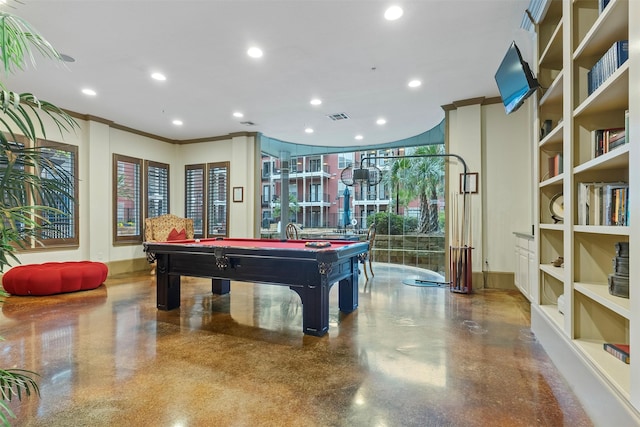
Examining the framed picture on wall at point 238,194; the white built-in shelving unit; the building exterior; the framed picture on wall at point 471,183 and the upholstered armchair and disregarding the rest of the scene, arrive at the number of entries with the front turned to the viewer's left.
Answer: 1

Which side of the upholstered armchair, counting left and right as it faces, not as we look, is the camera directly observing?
front

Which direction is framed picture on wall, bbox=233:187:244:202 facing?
toward the camera

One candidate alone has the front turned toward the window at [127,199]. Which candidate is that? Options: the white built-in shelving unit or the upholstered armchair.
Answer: the white built-in shelving unit

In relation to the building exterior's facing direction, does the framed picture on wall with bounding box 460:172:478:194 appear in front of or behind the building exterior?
in front

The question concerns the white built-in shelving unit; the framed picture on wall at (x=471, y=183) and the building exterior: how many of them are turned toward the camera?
2

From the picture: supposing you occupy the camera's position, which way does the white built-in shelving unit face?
facing to the left of the viewer

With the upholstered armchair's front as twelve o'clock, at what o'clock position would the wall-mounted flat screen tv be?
The wall-mounted flat screen tv is roughly at 11 o'clock from the upholstered armchair.

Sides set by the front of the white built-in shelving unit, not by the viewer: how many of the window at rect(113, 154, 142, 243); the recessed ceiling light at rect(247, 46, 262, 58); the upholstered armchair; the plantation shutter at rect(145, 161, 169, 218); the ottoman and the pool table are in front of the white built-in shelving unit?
6

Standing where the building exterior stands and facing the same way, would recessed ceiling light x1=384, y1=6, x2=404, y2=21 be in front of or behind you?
in front

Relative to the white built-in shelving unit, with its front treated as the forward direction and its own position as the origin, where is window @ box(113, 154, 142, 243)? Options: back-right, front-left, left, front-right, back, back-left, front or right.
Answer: front

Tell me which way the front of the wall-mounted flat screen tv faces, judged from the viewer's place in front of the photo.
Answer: facing the viewer and to the left of the viewer
